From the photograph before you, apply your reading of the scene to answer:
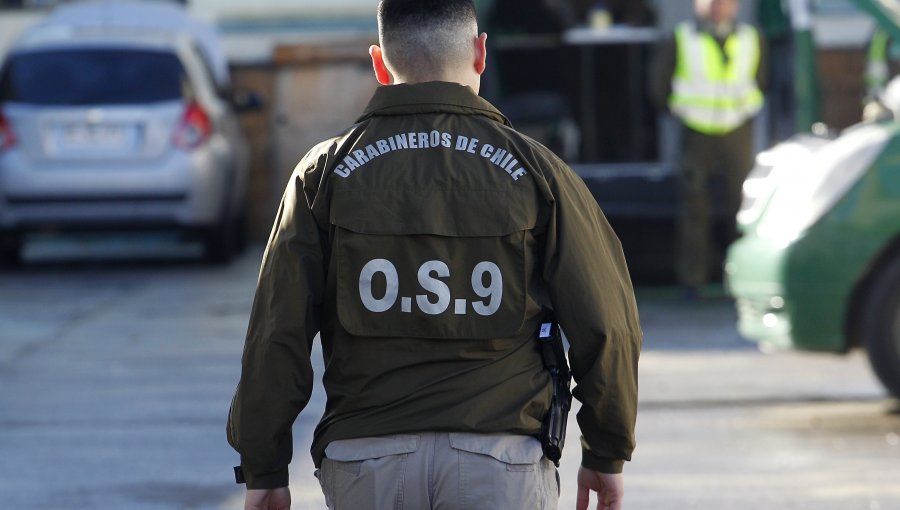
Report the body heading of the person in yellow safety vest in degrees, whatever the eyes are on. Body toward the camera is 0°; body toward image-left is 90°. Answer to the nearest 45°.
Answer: approximately 0°

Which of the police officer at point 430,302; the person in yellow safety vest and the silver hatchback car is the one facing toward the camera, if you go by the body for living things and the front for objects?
the person in yellow safety vest

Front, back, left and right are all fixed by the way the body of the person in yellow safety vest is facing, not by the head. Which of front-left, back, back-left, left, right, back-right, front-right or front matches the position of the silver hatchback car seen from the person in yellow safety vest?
right

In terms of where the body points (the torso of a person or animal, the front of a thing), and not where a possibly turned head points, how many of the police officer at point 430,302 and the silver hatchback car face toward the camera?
0

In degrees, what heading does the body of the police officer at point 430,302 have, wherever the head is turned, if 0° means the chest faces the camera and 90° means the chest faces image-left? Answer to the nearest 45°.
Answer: approximately 180°

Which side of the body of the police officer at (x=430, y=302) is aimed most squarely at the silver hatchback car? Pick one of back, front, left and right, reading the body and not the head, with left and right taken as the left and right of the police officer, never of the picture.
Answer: front

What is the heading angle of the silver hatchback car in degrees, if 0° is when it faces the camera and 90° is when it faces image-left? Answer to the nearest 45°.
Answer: approximately 180°

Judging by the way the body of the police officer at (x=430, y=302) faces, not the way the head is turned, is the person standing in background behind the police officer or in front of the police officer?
in front

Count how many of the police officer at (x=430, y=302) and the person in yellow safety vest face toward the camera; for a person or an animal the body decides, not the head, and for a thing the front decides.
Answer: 1

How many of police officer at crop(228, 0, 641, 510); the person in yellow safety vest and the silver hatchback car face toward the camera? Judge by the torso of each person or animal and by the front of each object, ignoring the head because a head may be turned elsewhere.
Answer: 1

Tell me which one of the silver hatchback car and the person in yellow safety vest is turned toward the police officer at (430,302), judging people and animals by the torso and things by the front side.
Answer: the person in yellow safety vest

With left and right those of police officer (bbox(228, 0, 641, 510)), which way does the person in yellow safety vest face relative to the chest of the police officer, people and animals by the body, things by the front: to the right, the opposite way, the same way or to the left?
the opposite way

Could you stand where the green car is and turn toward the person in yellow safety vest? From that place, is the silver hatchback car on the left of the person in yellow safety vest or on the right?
left
